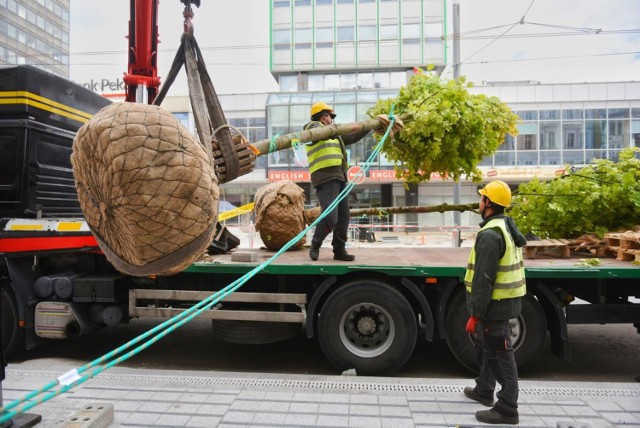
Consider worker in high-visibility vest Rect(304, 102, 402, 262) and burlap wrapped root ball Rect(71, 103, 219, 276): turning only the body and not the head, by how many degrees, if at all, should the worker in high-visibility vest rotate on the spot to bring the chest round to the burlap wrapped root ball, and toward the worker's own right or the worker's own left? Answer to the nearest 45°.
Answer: approximately 135° to the worker's own right

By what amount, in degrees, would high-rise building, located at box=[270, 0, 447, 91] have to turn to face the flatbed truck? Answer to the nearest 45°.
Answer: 0° — it already faces it

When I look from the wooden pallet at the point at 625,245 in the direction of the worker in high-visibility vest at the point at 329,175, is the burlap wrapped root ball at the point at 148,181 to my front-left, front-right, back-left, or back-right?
front-left

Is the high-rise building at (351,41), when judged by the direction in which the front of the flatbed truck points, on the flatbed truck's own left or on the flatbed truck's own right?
on the flatbed truck's own right

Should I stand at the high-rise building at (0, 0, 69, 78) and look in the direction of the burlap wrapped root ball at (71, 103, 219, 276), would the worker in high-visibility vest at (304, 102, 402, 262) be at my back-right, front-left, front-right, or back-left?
front-left

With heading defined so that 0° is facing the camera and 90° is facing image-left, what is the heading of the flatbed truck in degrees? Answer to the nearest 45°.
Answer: approximately 90°

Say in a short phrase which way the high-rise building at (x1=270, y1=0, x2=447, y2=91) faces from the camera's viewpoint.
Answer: facing the viewer
